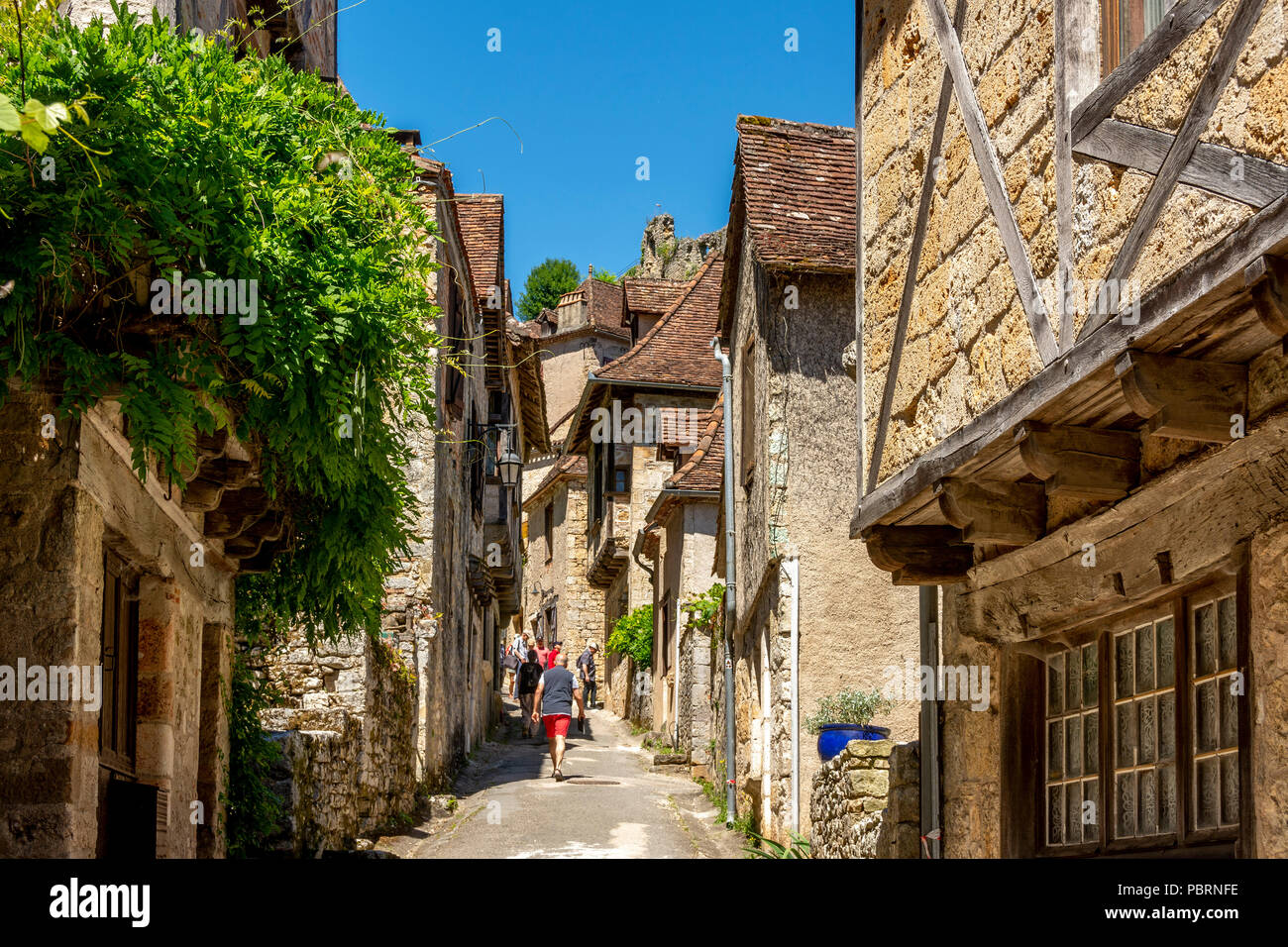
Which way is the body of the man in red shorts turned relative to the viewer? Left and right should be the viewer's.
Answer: facing away from the viewer

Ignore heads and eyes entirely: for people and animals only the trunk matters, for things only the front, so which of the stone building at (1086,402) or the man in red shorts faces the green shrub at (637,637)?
the man in red shorts

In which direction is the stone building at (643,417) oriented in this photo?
to the viewer's left

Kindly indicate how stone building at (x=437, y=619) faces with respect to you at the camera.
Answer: facing to the right of the viewer

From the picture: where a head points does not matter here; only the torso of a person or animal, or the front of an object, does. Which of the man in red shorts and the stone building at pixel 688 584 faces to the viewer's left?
the stone building

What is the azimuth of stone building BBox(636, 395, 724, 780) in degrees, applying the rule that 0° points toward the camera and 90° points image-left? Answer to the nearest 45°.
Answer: approximately 90°

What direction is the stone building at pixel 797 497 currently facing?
to the viewer's left
